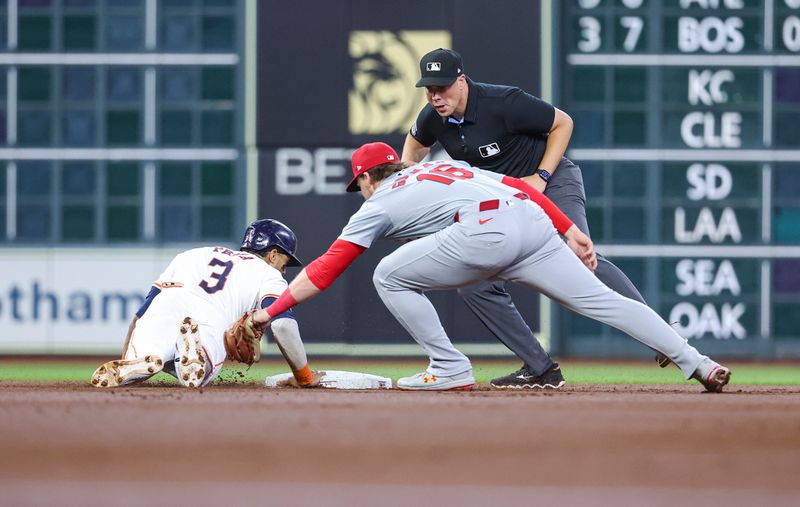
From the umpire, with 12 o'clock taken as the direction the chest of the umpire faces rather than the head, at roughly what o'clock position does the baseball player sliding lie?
The baseball player sliding is roughly at 1 o'clock from the umpire.

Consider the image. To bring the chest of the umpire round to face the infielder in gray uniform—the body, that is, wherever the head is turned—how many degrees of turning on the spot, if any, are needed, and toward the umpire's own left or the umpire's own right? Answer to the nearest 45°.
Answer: approximately 45° to the umpire's own left

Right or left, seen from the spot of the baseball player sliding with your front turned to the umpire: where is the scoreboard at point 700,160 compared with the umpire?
left

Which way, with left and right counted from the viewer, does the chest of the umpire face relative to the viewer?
facing the viewer and to the left of the viewer

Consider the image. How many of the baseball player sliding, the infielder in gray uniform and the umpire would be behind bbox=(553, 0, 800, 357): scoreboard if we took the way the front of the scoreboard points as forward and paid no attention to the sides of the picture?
0

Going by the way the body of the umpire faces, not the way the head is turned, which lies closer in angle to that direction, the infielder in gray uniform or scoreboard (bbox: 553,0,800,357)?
the infielder in gray uniform

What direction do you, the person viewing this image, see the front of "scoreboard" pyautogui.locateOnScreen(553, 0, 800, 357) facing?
facing the viewer

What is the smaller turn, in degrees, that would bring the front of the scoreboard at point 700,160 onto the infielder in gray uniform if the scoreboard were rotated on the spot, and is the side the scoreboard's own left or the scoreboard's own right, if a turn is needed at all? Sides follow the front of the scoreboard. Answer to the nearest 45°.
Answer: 0° — it already faces them

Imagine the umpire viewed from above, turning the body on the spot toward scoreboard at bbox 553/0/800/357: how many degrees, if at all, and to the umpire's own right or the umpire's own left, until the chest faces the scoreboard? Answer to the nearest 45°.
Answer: approximately 135° to the umpire's own right

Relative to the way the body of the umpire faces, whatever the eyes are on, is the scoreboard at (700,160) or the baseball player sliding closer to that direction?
the baseball player sliding

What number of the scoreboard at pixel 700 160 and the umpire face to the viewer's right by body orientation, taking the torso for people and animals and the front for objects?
0

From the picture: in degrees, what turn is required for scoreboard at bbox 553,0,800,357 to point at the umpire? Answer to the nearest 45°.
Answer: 0° — it already faces them
